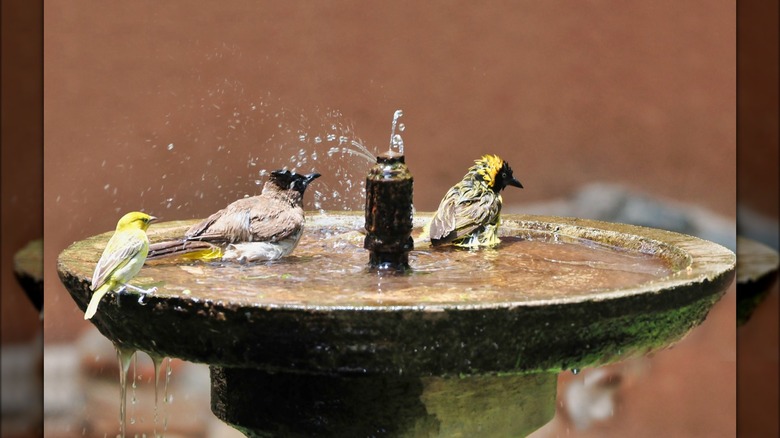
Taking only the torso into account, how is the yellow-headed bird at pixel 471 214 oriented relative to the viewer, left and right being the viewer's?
facing to the right of the viewer

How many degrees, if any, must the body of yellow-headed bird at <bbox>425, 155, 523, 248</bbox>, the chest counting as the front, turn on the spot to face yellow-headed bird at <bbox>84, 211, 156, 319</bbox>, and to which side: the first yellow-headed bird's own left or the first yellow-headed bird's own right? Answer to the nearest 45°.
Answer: approximately 135° to the first yellow-headed bird's own right

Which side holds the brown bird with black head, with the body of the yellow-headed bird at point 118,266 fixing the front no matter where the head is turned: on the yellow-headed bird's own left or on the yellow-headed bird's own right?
on the yellow-headed bird's own left

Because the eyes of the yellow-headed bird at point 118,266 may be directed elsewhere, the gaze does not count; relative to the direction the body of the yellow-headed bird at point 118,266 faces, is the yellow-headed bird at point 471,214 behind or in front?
in front

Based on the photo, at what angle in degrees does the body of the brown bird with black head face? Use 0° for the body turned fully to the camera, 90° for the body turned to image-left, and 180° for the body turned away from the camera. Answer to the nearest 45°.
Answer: approximately 270°

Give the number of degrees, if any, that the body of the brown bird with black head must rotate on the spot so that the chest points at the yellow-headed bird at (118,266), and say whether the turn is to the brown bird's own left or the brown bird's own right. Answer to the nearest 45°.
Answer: approximately 135° to the brown bird's own right

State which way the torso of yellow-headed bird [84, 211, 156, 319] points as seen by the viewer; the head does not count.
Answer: to the viewer's right

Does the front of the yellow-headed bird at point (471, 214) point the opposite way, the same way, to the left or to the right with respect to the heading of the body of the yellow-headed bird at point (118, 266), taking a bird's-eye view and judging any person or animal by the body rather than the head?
the same way

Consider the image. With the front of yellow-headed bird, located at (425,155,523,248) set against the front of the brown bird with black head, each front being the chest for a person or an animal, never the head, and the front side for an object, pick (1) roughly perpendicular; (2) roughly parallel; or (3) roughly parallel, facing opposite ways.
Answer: roughly parallel

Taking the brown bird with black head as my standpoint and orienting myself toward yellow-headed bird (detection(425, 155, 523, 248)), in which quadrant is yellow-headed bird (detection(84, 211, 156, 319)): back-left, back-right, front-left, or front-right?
back-right

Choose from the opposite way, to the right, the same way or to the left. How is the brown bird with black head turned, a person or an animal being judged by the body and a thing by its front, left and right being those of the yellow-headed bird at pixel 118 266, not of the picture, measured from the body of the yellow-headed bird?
the same way
